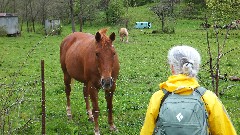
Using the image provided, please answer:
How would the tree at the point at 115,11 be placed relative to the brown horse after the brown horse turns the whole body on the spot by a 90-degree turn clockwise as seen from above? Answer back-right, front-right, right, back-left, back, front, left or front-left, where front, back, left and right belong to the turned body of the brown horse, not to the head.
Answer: back-right

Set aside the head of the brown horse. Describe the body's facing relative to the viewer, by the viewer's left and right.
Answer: facing the viewer and to the right of the viewer

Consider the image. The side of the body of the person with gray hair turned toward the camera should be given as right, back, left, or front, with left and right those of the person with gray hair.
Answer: back

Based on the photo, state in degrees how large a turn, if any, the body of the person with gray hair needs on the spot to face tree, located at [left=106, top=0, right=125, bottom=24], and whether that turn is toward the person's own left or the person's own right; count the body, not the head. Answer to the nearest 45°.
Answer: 0° — they already face it
